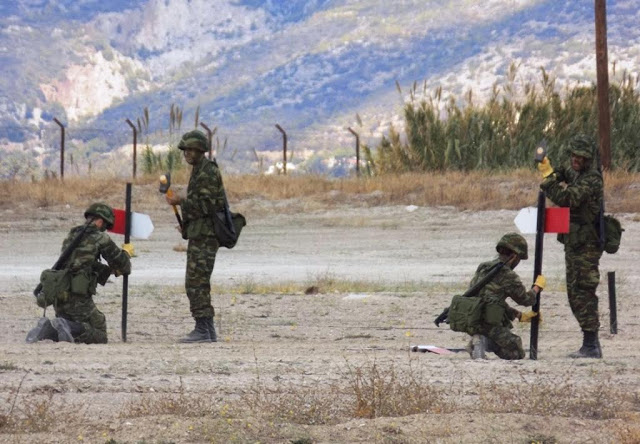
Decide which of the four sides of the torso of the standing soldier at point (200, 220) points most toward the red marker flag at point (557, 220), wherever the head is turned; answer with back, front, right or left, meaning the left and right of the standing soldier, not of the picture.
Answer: back

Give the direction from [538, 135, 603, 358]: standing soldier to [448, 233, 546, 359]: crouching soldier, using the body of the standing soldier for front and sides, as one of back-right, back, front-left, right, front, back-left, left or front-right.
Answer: front-right

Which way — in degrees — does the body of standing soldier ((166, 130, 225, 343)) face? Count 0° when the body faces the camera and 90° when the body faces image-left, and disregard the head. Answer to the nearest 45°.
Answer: approximately 90°

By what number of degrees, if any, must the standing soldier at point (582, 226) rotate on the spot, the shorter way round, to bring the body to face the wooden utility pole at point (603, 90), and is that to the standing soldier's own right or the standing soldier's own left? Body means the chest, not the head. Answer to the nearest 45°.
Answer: approximately 90° to the standing soldier's own right

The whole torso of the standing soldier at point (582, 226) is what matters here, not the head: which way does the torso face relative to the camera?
to the viewer's left

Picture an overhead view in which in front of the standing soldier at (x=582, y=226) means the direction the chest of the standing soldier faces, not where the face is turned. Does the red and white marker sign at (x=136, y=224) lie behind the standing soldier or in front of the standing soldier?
in front

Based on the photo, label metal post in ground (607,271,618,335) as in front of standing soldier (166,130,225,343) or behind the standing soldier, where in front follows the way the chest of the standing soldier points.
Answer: behind

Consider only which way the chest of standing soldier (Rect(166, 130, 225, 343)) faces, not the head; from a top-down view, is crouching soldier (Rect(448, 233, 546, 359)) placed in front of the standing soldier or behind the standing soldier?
behind

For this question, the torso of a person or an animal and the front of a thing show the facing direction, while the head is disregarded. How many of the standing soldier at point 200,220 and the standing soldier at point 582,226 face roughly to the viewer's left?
2

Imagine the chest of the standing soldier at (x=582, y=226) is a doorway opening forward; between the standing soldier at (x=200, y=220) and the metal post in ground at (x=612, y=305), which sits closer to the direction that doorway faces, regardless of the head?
the standing soldier
